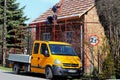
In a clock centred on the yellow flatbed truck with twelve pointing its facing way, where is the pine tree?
The pine tree is roughly at 7 o'clock from the yellow flatbed truck.

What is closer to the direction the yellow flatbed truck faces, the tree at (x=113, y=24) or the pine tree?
the tree

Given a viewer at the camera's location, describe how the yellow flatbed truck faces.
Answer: facing the viewer and to the right of the viewer

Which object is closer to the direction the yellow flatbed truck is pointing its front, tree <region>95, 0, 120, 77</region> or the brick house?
the tree

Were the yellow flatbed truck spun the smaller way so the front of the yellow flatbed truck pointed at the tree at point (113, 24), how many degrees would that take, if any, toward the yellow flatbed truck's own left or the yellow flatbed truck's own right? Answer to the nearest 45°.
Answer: approximately 45° to the yellow flatbed truck's own left
